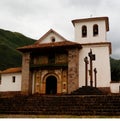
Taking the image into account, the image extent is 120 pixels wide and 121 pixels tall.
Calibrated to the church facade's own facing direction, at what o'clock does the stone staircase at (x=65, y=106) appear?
The stone staircase is roughly at 12 o'clock from the church facade.

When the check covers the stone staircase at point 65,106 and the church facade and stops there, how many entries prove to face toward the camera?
2

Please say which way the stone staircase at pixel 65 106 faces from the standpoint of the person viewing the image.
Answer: facing the viewer

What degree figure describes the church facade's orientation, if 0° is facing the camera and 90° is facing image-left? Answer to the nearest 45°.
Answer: approximately 0°

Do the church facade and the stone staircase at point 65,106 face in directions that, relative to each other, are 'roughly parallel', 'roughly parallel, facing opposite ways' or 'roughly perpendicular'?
roughly parallel

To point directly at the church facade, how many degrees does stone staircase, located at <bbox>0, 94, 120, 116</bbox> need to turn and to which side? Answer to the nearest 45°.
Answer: approximately 180°
